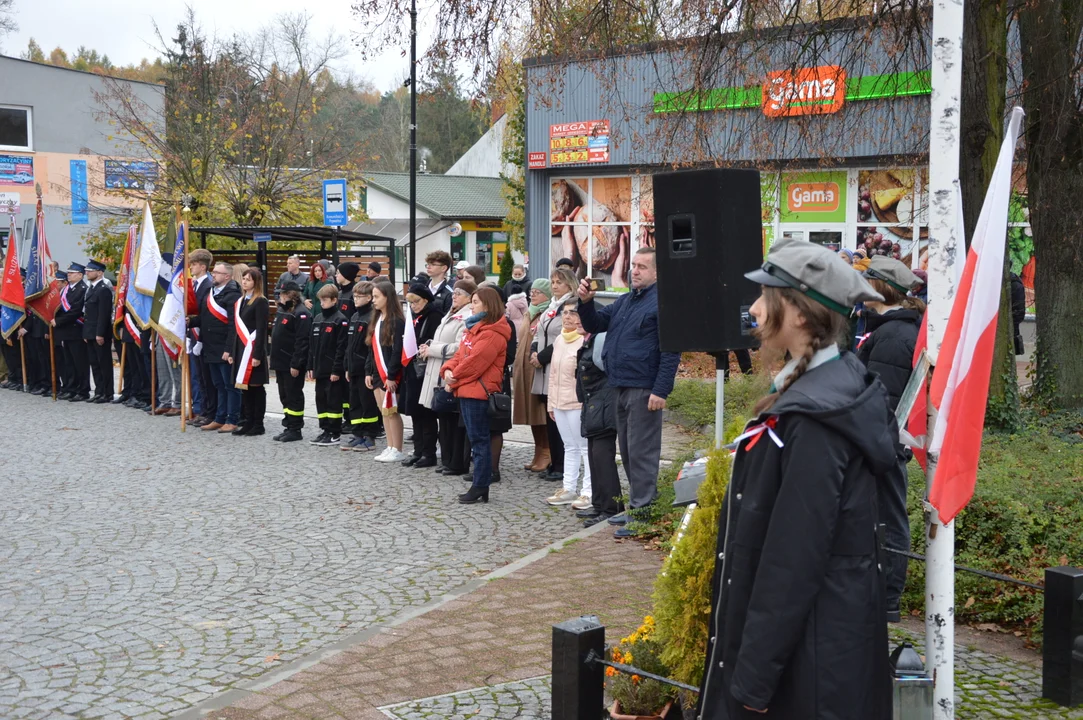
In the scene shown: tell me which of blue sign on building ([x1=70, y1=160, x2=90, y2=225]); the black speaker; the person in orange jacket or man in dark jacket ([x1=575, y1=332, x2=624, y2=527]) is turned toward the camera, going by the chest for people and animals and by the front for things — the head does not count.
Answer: the blue sign on building

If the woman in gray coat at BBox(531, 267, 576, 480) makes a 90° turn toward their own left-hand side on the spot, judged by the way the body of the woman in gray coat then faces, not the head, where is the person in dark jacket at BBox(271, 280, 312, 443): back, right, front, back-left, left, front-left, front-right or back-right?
back

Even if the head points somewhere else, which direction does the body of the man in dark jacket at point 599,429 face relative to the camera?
to the viewer's left

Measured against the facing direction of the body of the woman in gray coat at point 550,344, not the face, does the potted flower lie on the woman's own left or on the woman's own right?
on the woman's own left

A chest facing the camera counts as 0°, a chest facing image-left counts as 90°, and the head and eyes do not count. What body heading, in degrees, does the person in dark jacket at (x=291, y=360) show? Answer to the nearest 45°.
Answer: approximately 45°

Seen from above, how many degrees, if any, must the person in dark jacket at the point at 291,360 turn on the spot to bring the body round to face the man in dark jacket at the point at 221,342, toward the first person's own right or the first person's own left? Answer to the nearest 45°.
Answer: approximately 90° to the first person's own right

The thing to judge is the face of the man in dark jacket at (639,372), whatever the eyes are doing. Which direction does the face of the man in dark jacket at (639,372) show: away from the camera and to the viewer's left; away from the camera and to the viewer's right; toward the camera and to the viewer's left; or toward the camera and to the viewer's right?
toward the camera and to the viewer's left

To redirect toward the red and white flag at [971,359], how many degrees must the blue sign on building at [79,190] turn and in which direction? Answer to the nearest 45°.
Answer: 0° — it already faces it

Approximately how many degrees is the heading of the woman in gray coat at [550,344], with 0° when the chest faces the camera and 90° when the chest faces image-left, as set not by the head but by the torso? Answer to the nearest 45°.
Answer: approximately 45°

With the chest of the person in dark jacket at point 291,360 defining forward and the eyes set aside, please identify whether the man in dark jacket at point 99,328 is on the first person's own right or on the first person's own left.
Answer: on the first person's own right
